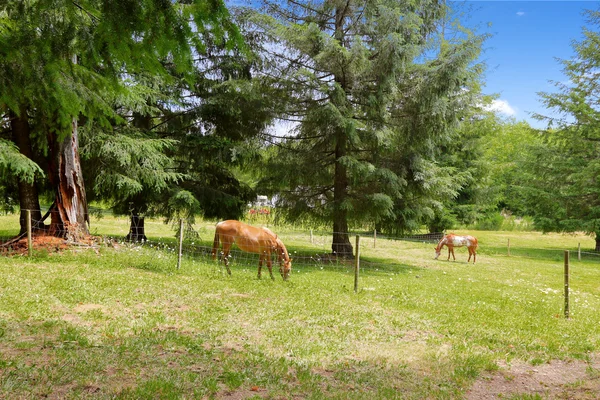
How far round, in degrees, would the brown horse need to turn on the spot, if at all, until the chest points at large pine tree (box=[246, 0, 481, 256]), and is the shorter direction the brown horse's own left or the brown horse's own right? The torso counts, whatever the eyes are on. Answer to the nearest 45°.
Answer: approximately 45° to the brown horse's own left

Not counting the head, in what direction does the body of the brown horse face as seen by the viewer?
to the viewer's right
